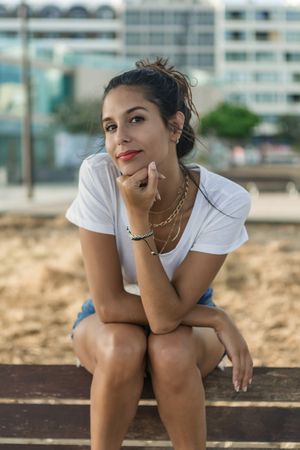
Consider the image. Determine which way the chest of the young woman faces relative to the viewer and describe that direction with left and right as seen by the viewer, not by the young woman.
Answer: facing the viewer

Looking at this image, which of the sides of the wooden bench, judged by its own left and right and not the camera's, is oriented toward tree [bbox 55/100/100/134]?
back

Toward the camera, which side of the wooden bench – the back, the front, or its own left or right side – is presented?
front

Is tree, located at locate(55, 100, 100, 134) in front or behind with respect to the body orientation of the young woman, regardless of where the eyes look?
behind
